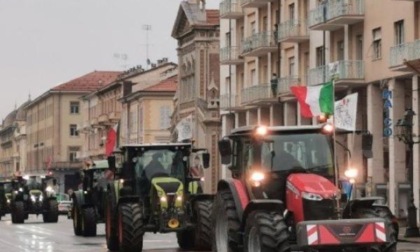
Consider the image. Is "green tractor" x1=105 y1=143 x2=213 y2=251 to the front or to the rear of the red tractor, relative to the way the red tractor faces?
to the rear

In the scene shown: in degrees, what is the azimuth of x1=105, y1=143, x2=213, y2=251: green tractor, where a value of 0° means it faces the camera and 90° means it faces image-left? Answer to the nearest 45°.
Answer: approximately 0°

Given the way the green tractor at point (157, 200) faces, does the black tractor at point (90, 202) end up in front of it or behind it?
behind
